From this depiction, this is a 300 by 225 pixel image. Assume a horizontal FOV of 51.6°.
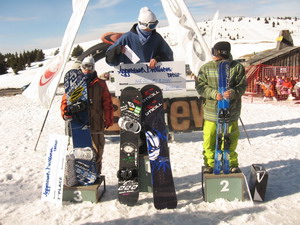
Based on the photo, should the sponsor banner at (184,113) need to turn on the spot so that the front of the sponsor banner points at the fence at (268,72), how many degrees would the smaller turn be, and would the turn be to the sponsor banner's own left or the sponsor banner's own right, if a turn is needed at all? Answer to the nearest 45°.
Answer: approximately 135° to the sponsor banner's own left

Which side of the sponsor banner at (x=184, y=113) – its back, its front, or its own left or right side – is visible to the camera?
front

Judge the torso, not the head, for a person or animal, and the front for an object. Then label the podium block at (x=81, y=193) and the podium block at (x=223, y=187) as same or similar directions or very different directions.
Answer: same or similar directions

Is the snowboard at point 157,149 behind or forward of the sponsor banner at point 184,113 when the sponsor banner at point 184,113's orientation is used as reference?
forward

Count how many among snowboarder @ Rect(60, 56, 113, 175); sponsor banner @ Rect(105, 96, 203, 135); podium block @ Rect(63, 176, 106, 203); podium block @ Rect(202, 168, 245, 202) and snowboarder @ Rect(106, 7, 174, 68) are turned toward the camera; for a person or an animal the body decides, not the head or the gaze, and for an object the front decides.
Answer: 5

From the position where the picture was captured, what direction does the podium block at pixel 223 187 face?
facing the viewer

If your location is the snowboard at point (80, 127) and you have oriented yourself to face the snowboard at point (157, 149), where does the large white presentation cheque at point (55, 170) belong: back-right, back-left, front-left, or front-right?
back-right

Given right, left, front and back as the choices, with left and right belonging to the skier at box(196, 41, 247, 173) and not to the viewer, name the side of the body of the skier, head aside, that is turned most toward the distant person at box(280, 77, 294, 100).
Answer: back

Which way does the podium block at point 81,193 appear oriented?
toward the camera

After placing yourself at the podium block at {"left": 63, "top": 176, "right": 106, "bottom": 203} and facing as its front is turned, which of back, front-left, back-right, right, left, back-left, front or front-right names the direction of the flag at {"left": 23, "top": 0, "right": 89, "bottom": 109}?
back
